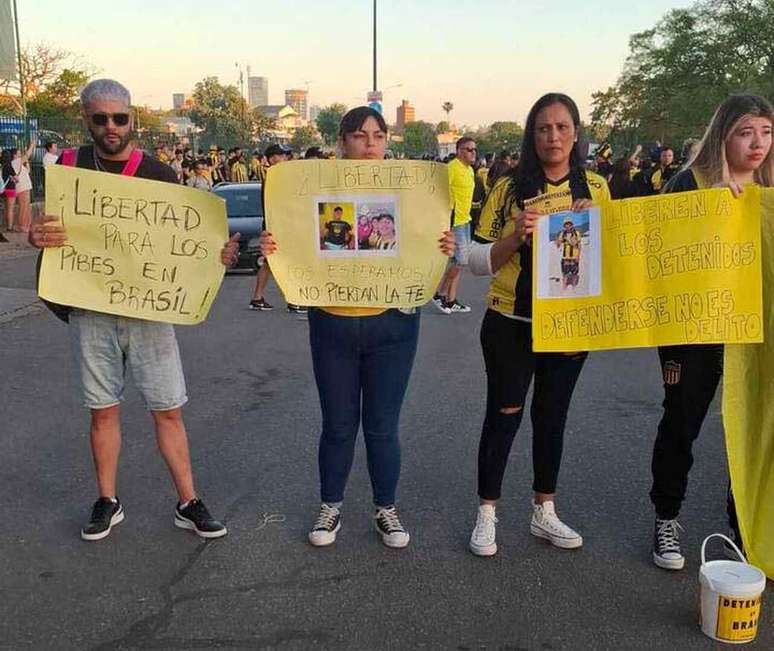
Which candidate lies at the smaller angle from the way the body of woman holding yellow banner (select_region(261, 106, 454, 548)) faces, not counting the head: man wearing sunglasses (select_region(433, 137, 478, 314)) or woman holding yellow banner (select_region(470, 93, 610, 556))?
the woman holding yellow banner

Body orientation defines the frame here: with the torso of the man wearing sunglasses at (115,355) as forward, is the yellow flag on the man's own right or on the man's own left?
on the man's own left

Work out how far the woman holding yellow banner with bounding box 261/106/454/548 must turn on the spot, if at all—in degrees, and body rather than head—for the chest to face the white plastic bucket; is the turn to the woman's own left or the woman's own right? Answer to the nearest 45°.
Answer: approximately 45° to the woman's own left

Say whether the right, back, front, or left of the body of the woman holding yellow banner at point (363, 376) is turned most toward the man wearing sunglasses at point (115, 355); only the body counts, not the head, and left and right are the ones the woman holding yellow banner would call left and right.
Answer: right

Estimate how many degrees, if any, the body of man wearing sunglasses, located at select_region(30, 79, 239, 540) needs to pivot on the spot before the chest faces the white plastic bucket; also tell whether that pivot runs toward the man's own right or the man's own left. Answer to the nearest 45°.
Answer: approximately 45° to the man's own left

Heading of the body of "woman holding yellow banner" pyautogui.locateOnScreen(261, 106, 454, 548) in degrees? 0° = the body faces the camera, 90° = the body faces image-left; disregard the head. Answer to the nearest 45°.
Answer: approximately 0°

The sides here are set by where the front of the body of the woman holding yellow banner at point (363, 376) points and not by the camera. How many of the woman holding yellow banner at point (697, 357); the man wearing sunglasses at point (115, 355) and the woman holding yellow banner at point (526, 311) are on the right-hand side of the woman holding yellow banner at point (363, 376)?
1

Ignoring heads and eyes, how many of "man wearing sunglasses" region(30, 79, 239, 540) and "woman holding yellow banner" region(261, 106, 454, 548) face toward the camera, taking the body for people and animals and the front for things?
2

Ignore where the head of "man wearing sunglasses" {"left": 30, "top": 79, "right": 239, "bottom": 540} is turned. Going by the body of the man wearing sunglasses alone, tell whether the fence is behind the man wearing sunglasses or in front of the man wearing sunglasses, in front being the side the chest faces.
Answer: behind
